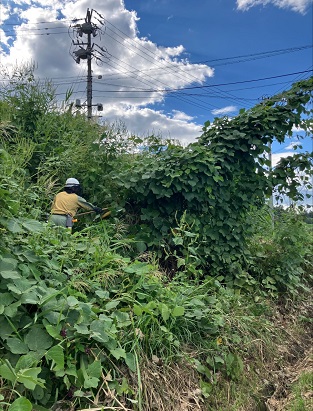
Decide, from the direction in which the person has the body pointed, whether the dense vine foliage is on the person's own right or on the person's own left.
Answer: on the person's own right

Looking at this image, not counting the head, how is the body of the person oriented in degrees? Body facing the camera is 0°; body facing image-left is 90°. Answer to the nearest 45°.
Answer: approximately 225°
